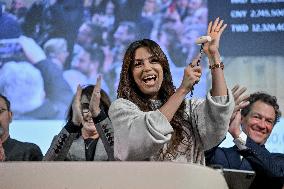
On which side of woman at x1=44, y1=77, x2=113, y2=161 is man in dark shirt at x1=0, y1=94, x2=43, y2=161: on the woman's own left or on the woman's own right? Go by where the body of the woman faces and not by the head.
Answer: on the woman's own right

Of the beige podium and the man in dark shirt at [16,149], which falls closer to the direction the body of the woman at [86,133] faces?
the beige podium

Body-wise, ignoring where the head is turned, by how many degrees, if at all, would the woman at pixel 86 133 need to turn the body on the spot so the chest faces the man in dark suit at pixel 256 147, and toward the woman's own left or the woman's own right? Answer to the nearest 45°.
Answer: approximately 90° to the woman's own left

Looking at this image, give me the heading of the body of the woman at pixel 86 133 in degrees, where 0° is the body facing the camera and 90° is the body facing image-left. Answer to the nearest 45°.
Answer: approximately 0°

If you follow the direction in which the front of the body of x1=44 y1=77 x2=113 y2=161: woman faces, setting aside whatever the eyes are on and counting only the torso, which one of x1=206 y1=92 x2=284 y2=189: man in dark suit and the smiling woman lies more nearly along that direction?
the smiling woman

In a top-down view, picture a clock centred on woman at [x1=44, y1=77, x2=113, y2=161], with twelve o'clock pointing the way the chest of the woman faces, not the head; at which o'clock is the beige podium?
The beige podium is roughly at 12 o'clock from the woman.
